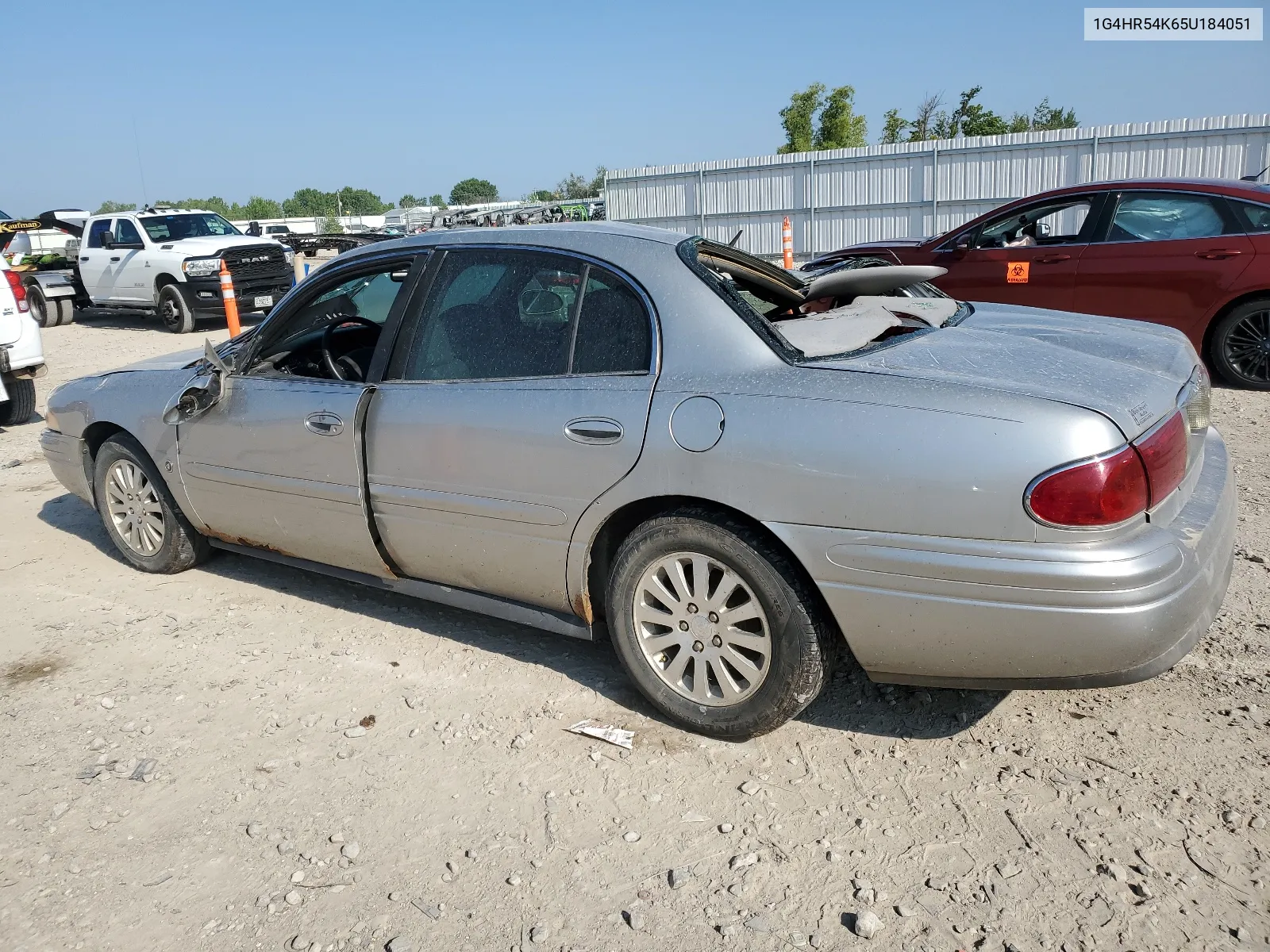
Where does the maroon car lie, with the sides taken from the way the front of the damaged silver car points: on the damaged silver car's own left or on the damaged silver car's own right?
on the damaged silver car's own right

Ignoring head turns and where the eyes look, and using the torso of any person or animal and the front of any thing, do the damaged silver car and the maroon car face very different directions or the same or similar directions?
same or similar directions

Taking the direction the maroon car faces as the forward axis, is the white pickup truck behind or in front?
in front

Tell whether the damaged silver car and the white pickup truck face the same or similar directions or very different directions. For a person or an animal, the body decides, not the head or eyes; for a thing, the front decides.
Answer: very different directions

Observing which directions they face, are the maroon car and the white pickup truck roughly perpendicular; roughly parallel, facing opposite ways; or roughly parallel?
roughly parallel, facing opposite ways

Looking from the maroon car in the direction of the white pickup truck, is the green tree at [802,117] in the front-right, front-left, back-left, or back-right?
front-right

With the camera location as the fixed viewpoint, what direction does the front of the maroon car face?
facing to the left of the viewer

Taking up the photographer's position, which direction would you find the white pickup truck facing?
facing the viewer and to the right of the viewer

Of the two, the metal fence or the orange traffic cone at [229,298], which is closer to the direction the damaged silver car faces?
the orange traffic cone

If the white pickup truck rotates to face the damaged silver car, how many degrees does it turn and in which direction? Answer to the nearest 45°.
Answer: approximately 45° to its right

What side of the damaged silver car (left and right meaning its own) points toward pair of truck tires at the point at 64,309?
front

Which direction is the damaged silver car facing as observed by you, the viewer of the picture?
facing away from the viewer and to the left of the viewer

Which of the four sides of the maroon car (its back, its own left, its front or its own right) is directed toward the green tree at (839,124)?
right

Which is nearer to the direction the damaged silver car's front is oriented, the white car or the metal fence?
the white car

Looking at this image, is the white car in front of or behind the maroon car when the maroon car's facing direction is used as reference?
in front

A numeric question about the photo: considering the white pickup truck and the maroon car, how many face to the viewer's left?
1
